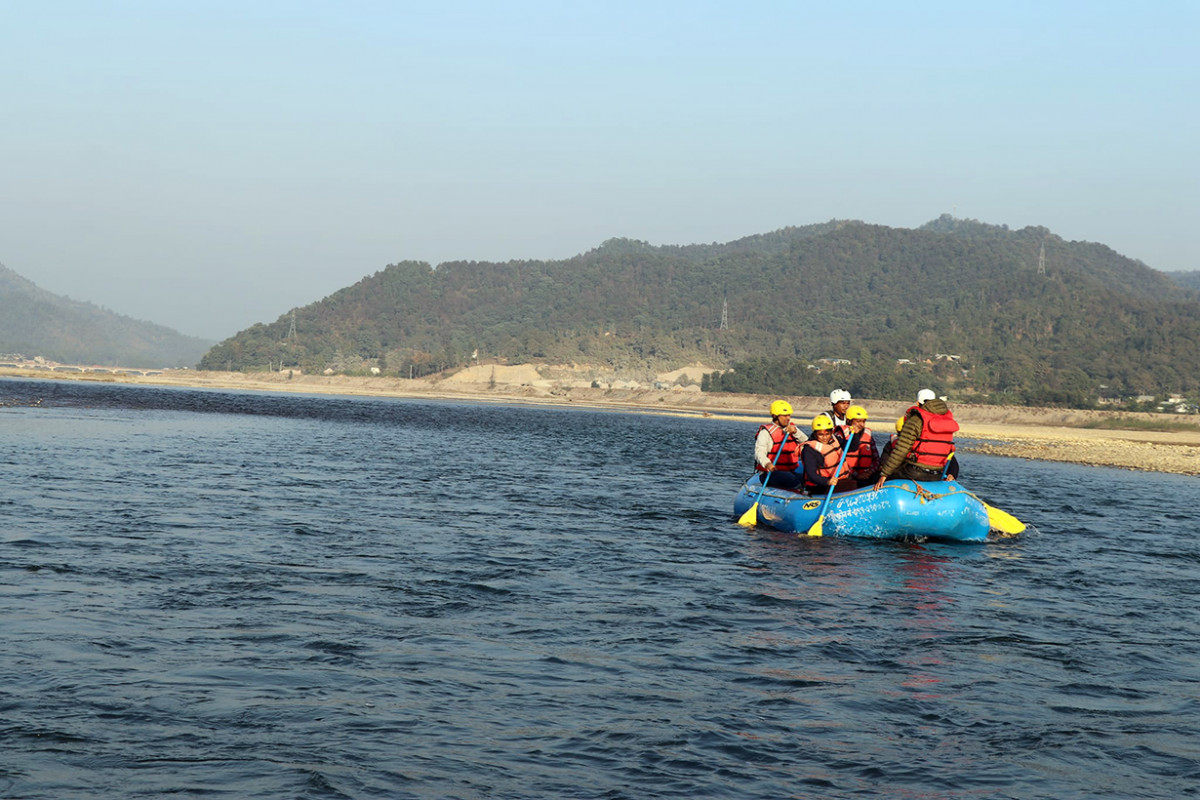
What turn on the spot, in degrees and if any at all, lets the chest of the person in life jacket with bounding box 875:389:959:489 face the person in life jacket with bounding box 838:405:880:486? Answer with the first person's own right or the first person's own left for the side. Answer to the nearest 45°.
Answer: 0° — they already face them

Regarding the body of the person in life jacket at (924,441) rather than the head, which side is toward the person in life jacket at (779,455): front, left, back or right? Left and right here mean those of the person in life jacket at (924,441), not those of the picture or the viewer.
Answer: front

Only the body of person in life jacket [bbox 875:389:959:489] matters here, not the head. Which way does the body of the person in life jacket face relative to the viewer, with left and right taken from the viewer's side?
facing away from the viewer and to the left of the viewer
